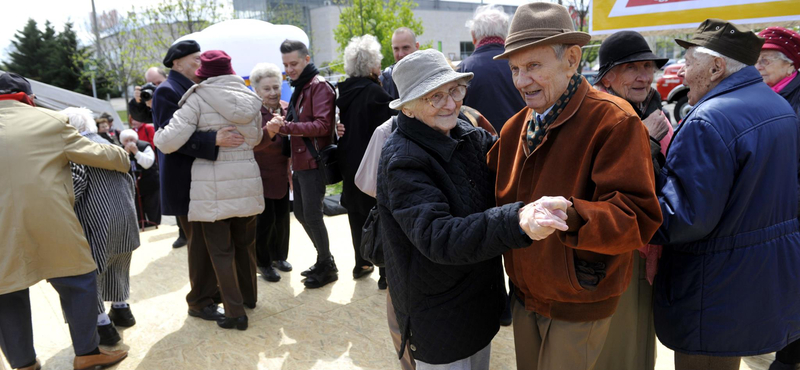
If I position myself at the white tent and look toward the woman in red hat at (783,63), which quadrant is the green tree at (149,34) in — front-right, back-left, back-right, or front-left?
back-left

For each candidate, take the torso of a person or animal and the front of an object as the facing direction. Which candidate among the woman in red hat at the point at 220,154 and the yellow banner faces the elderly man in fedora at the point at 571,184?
the yellow banner

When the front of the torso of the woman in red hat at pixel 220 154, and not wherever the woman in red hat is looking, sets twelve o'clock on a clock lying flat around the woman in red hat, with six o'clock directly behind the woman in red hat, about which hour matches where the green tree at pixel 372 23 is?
The green tree is roughly at 2 o'clock from the woman in red hat.

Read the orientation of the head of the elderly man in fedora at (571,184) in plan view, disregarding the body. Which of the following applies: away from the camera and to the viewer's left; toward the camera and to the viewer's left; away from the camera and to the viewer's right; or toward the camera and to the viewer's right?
toward the camera and to the viewer's left

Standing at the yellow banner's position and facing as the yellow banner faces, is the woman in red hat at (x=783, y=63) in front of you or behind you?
in front

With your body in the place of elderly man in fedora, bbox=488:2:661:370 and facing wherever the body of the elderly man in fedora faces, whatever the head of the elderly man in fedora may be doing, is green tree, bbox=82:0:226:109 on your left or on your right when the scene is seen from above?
on your right

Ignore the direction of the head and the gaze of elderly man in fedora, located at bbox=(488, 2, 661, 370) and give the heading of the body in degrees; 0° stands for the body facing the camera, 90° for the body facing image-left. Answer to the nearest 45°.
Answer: approximately 45°

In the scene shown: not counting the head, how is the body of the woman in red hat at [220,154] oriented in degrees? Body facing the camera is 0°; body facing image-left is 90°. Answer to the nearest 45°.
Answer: approximately 135°

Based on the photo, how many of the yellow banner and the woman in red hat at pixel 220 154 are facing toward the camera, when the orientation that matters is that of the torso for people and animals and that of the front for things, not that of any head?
1
